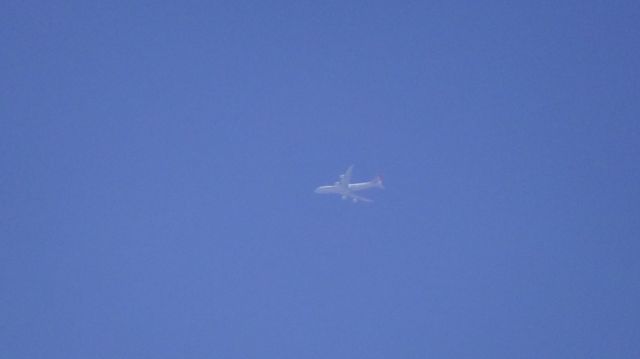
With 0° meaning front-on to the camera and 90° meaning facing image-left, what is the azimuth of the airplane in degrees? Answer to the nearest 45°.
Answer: approximately 90°
